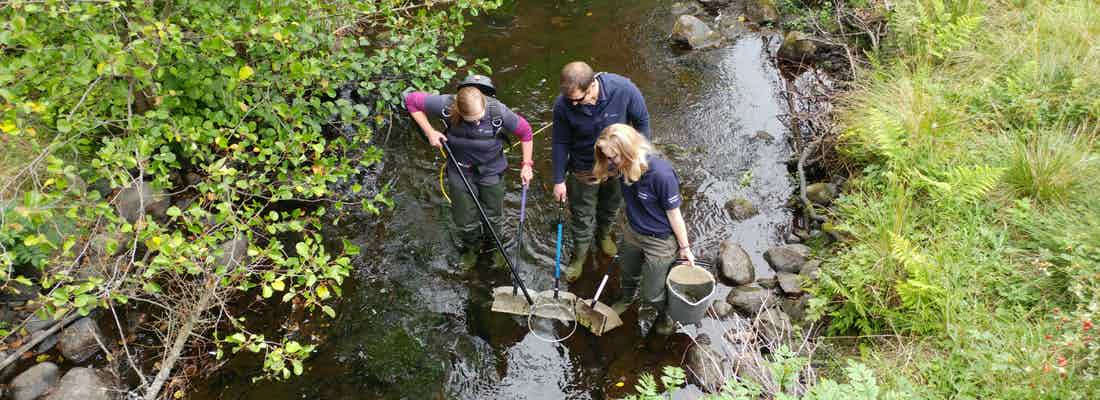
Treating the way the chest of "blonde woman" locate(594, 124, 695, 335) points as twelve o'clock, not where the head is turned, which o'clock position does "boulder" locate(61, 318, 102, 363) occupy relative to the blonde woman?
The boulder is roughly at 1 o'clock from the blonde woman.

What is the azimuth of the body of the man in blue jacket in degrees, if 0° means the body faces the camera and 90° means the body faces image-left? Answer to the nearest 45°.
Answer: approximately 0°

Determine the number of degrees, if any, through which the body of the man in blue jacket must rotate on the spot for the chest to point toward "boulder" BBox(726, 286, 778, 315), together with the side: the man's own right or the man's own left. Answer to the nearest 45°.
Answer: approximately 90° to the man's own left

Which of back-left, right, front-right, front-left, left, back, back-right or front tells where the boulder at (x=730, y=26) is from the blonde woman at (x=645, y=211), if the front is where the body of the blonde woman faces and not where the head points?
back-right

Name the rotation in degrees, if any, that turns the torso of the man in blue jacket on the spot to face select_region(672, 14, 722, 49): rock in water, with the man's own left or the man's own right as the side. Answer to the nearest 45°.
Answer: approximately 180°

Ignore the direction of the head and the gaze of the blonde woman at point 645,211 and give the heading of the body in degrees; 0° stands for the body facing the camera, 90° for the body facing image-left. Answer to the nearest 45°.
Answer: approximately 45°

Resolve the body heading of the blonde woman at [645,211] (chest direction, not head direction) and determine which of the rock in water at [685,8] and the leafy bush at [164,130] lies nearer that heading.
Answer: the leafy bush

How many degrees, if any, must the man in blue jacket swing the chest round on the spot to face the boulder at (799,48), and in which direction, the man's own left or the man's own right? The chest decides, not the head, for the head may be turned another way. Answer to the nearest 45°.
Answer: approximately 135° to the man's own left

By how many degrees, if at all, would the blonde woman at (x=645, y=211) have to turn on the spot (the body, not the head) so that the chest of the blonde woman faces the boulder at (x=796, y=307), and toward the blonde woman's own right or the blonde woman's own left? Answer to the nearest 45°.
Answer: approximately 135° to the blonde woman's own left

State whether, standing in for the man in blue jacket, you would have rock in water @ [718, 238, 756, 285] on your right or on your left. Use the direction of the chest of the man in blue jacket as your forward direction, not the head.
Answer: on your left

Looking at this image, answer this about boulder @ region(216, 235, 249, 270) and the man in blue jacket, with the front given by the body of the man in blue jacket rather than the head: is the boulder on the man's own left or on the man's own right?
on the man's own right

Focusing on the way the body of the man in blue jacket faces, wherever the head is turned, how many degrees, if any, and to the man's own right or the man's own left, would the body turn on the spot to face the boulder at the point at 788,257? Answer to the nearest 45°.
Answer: approximately 90° to the man's own left

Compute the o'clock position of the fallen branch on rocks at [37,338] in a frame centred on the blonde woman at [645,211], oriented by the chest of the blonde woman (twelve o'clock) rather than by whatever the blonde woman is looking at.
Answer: The fallen branch on rocks is roughly at 1 o'clock from the blonde woman.
